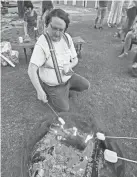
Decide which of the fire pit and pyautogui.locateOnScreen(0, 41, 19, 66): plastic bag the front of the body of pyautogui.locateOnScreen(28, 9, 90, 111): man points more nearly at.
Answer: the fire pit

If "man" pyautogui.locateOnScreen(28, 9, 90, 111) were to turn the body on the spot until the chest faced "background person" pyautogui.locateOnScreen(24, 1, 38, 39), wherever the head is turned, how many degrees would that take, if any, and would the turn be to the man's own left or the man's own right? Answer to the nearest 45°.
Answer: approximately 135° to the man's own left

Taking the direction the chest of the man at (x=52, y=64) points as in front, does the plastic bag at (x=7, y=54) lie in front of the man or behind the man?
behind

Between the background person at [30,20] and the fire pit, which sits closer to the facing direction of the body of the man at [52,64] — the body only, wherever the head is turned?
the fire pit

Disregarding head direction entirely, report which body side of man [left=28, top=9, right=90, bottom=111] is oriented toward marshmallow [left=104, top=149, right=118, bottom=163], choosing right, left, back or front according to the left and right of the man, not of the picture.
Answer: front

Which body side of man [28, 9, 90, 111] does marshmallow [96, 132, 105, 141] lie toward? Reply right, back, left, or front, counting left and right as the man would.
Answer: front

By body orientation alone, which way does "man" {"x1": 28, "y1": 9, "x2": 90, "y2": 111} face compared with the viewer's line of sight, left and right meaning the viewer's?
facing the viewer and to the right of the viewer

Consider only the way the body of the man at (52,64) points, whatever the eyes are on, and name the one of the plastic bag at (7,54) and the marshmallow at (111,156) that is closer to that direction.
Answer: the marshmallow

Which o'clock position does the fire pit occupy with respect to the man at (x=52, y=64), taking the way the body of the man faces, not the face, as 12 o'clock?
The fire pit is roughly at 1 o'clock from the man.

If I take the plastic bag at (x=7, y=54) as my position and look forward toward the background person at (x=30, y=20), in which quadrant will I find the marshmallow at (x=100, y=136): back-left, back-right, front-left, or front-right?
back-right
